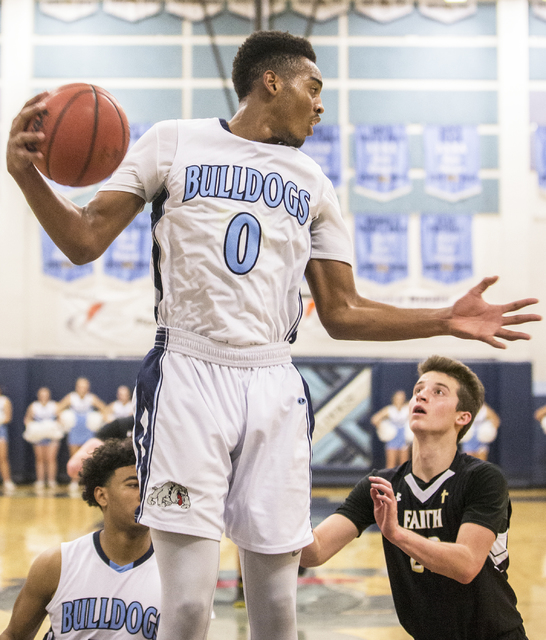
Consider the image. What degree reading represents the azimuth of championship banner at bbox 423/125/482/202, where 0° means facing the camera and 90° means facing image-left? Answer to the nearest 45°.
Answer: approximately 0°

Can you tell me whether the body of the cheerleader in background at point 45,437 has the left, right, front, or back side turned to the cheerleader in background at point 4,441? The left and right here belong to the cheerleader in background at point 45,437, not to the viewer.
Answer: right

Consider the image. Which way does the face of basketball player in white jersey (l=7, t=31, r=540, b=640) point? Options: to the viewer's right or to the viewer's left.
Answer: to the viewer's right

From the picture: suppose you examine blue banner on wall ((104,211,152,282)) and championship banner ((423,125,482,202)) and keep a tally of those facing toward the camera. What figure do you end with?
2

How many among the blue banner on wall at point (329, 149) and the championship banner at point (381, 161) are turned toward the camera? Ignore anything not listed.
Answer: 2

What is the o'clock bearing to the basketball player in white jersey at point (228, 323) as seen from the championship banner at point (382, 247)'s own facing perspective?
The basketball player in white jersey is roughly at 12 o'clock from the championship banner.

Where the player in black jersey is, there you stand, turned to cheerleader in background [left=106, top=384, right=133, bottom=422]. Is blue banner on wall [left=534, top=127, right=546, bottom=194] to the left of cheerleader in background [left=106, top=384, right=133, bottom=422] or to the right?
right

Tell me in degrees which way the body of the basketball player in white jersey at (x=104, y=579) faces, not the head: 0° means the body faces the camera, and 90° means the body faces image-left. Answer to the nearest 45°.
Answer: approximately 315°
